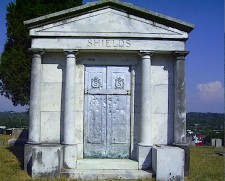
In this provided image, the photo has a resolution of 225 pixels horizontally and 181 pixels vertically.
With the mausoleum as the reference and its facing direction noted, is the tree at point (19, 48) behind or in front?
behind

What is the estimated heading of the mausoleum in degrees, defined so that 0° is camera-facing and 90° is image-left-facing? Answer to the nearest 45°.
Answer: approximately 0°
